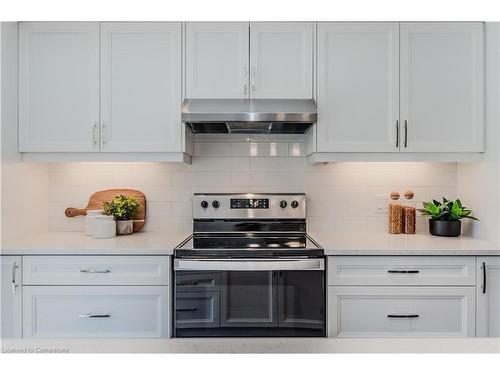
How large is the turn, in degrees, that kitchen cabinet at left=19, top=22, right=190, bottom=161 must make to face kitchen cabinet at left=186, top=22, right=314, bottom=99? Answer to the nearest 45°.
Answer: approximately 90° to its left

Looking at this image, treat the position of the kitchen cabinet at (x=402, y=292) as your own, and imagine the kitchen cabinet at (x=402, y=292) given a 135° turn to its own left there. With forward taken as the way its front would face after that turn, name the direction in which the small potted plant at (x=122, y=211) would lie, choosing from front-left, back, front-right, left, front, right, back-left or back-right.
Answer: back-left

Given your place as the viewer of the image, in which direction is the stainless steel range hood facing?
facing the viewer

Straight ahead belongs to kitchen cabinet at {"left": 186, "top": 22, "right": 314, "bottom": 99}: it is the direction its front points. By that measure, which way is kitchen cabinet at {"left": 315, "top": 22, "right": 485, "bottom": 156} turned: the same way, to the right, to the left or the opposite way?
the same way

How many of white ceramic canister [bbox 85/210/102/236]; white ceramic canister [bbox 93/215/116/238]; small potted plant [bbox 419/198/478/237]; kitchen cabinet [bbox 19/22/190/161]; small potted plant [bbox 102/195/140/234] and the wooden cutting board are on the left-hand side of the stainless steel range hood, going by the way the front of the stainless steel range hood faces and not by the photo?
1

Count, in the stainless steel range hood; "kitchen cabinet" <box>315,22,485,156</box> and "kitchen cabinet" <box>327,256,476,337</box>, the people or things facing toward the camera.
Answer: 3

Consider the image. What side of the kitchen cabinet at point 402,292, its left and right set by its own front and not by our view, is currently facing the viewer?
front

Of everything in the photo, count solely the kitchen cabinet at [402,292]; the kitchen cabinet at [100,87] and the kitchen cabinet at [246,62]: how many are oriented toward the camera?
3

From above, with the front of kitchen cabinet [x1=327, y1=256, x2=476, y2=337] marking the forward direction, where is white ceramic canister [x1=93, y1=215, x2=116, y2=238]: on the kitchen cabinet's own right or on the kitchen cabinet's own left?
on the kitchen cabinet's own right
